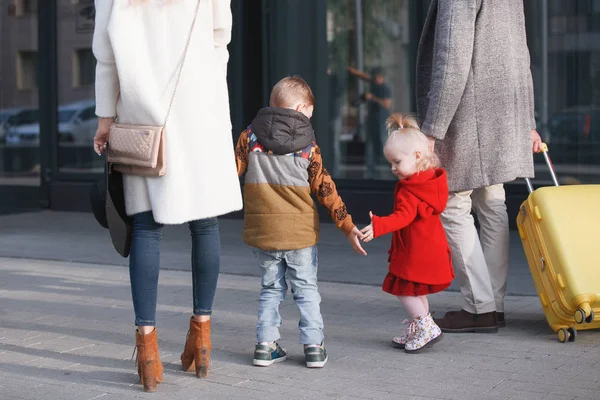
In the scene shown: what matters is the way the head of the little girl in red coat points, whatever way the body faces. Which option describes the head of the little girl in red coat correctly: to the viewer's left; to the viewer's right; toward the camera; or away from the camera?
to the viewer's left

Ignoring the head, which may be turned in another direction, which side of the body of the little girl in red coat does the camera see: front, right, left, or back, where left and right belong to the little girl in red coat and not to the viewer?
left

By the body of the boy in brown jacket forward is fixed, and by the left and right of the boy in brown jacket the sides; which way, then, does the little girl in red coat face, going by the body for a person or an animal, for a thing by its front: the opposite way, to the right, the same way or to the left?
to the left

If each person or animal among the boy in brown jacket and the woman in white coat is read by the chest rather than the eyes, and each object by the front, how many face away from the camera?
2

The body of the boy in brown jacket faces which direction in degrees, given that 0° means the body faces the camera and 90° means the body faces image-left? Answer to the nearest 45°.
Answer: approximately 180°

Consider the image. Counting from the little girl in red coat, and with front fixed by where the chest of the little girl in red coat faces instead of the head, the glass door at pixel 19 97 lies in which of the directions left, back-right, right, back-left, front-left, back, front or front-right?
front-right

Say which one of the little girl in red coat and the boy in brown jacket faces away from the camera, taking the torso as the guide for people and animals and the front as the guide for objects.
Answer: the boy in brown jacket

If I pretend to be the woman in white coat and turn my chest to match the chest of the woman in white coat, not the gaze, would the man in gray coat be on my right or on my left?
on my right

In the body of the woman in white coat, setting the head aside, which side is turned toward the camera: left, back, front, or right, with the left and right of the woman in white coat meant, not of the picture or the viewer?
back
